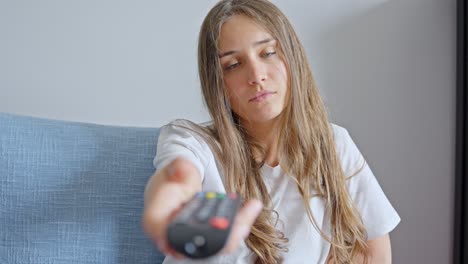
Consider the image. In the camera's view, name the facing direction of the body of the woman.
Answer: toward the camera

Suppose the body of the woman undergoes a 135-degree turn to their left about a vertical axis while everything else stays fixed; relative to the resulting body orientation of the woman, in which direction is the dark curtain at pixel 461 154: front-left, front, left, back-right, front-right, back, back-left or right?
front
